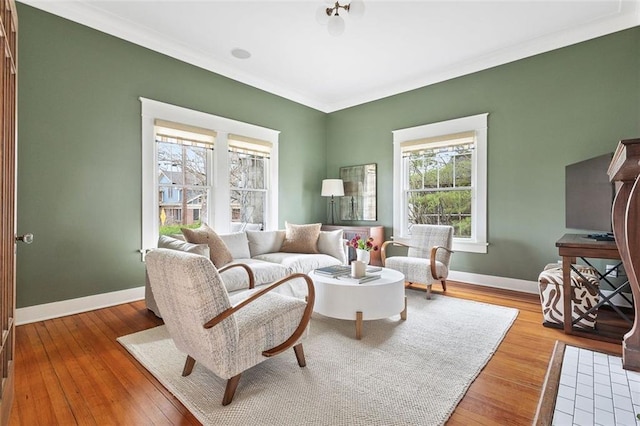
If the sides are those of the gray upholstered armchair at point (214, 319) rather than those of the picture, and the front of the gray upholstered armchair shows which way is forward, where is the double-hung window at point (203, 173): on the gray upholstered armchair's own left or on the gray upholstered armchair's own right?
on the gray upholstered armchair's own left

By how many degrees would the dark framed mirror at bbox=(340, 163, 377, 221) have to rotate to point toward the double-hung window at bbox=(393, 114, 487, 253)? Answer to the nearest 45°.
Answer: approximately 90° to its left

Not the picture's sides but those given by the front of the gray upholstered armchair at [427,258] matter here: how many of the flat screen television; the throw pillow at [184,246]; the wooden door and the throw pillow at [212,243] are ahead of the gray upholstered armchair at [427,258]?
3

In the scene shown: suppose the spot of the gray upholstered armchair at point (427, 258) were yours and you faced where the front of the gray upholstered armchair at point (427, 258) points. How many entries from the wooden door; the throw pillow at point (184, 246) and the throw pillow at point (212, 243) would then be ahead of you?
3

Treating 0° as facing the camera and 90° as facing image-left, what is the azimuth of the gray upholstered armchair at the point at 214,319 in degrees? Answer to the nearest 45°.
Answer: approximately 225°

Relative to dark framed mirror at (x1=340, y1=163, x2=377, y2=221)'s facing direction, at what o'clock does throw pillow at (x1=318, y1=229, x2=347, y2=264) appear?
The throw pillow is roughly at 11 o'clock from the dark framed mirror.

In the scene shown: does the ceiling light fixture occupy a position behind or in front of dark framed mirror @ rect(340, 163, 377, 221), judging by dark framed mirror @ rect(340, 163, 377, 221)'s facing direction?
in front

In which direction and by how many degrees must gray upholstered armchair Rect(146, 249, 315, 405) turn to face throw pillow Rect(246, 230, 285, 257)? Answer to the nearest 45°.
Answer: approximately 45° to its left

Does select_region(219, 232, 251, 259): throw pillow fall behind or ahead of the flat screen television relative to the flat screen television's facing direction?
ahead

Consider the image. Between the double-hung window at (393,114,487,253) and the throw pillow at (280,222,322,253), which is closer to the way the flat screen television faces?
the throw pillow
